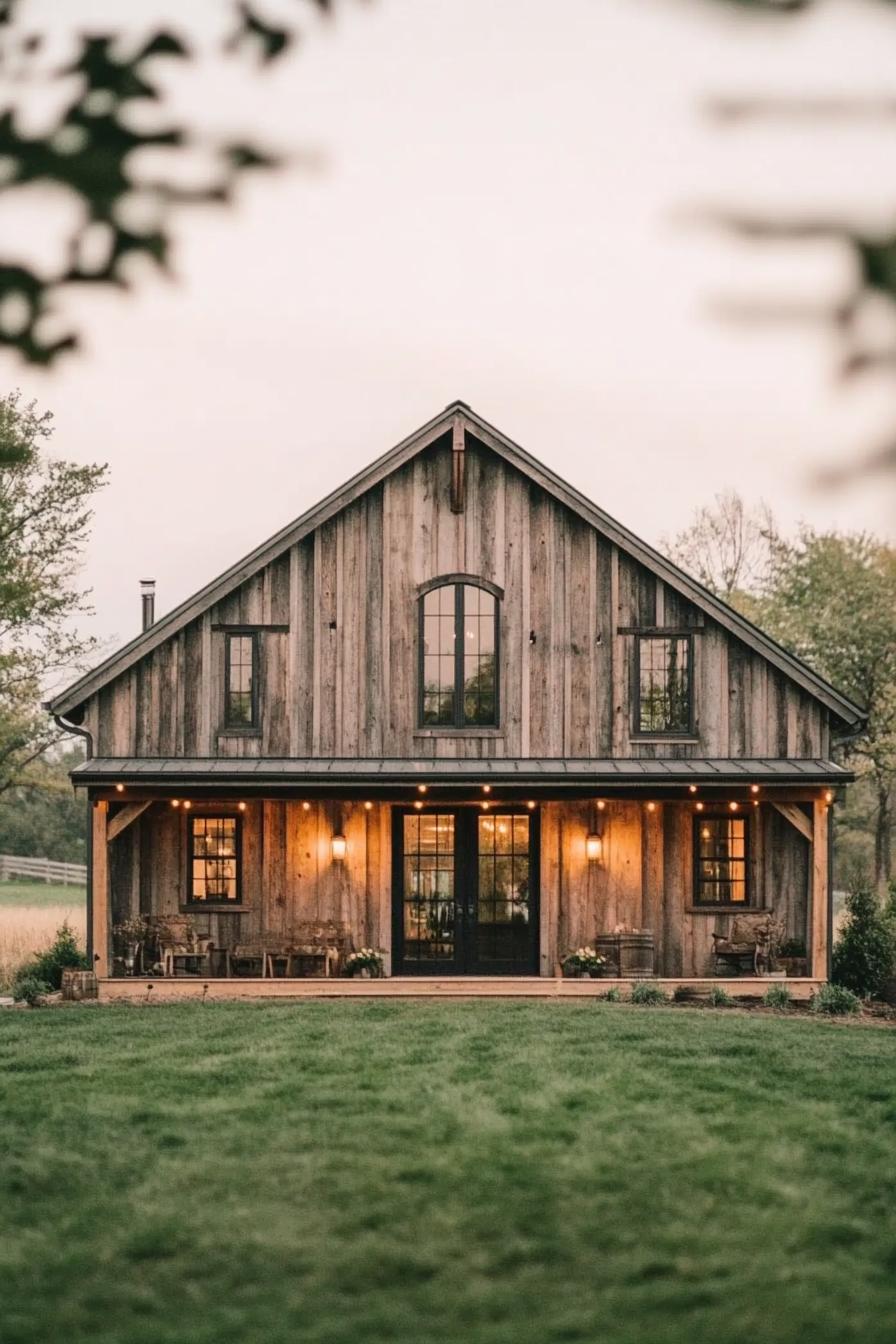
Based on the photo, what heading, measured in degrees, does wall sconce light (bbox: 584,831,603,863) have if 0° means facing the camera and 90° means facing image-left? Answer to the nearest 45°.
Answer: approximately 0°

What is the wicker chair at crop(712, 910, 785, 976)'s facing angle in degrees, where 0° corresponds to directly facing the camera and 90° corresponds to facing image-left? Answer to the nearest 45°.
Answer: approximately 45°

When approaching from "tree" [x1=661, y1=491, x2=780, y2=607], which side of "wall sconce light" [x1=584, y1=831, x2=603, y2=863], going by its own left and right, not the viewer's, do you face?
back

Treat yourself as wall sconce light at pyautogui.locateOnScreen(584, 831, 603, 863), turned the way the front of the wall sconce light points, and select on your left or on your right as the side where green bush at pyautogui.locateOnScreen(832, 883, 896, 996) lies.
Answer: on your left

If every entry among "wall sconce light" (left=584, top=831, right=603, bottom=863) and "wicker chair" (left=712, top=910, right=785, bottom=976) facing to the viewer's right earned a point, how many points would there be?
0

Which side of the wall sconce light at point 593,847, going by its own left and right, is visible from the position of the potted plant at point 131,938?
right
